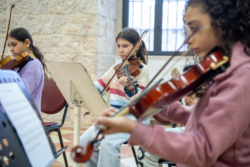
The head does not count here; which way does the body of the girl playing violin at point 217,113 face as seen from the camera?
to the viewer's left

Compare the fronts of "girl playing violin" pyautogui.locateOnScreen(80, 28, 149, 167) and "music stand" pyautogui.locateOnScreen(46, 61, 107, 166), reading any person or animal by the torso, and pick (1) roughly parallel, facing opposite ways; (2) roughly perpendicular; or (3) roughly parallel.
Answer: roughly parallel, facing opposite ways

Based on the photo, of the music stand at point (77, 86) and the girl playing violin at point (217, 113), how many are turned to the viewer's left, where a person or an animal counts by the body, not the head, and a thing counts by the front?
1

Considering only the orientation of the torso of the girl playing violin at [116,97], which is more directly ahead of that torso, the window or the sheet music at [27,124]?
the sheet music

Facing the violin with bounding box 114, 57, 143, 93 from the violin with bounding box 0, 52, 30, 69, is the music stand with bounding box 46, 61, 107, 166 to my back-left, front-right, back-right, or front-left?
front-right

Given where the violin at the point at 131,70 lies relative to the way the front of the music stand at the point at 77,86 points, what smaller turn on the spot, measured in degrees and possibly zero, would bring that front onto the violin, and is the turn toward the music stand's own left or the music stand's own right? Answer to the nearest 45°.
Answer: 0° — it already faces it

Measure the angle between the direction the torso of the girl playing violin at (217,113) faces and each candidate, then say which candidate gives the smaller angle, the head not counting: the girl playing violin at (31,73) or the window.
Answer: the girl playing violin

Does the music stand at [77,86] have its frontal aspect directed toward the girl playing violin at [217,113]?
no

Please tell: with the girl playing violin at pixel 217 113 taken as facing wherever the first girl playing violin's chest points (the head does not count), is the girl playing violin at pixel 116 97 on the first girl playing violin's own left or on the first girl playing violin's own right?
on the first girl playing violin's own right

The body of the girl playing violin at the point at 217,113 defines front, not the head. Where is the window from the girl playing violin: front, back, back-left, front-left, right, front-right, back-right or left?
right

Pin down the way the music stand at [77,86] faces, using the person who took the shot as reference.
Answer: facing away from the viewer and to the right of the viewer
